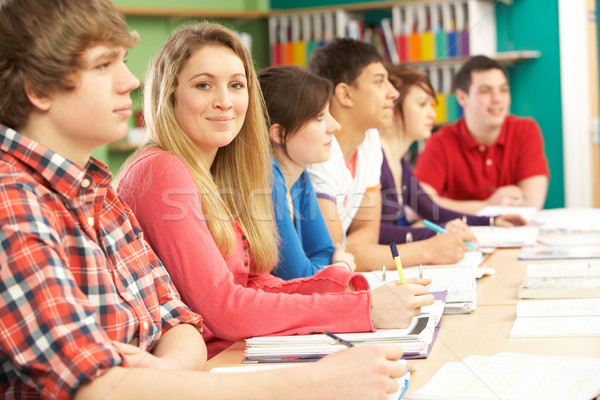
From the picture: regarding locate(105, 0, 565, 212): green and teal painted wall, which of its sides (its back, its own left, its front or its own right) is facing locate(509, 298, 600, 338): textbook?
front

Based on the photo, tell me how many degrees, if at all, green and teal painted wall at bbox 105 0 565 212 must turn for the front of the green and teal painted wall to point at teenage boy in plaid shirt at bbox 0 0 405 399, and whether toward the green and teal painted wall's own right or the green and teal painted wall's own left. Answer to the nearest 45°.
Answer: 0° — it already faces them

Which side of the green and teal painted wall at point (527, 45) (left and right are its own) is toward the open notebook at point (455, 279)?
front

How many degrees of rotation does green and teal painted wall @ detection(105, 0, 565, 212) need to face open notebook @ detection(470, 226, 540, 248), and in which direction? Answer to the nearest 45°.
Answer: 0° — it already faces it

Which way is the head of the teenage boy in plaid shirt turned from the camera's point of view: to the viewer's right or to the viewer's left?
to the viewer's right

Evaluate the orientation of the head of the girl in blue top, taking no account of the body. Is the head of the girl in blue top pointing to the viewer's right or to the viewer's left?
to the viewer's right

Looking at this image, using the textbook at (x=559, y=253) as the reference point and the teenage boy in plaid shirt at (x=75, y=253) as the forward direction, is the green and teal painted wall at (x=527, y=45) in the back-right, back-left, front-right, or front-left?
back-right

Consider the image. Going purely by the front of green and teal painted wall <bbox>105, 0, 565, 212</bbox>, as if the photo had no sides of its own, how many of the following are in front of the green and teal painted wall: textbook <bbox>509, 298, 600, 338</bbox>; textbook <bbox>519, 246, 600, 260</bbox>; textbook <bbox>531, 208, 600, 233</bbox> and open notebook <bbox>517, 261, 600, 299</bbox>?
4

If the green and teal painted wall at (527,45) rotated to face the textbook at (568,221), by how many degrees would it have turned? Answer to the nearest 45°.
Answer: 0° — it already faces it

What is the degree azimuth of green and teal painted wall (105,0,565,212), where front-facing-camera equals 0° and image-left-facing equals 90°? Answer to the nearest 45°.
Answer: approximately 0°

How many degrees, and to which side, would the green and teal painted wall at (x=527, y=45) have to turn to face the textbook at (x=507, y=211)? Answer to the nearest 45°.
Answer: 0° — it already faces it
